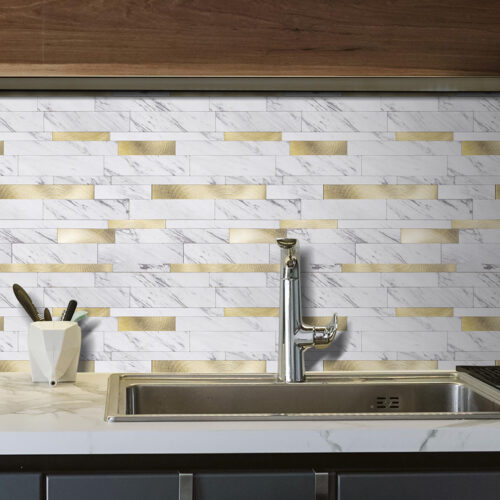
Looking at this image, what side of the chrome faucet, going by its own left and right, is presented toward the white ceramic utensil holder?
right

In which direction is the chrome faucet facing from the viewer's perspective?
toward the camera

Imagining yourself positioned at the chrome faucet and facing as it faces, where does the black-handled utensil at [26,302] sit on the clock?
The black-handled utensil is roughly at 3 o'clock from the chrome faucet.

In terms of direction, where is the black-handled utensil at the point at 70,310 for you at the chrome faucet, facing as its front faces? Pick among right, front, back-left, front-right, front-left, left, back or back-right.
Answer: right
